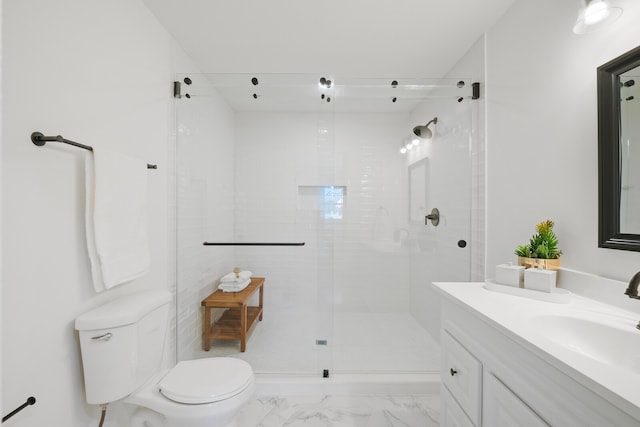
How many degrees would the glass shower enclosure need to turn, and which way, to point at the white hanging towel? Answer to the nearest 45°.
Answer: approximately 45° to its right

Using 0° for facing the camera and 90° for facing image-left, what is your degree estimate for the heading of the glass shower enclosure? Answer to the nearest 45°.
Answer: approximately 0°

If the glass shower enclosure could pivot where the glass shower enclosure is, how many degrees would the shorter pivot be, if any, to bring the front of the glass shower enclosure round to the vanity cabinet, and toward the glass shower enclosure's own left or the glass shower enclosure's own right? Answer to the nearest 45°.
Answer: approximately 45° to the glass shower enclosure's own left

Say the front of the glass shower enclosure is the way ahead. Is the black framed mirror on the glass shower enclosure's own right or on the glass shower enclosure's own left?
on the glass shower enclosure's own left
